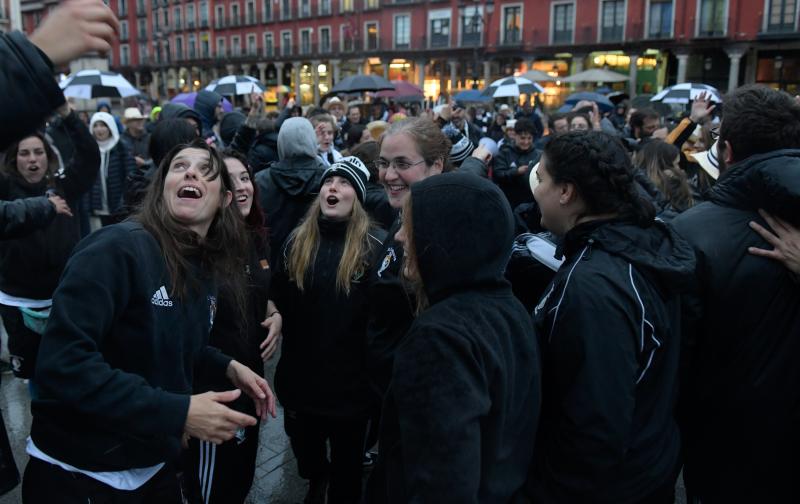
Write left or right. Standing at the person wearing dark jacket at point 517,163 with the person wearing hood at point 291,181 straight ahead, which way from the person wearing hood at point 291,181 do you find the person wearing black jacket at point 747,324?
left

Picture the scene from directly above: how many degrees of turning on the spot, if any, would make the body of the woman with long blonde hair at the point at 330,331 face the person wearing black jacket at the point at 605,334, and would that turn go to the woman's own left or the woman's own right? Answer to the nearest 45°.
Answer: approximately 45° to the woman's own left

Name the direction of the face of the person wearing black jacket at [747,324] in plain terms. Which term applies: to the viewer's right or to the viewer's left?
to the viewer's left

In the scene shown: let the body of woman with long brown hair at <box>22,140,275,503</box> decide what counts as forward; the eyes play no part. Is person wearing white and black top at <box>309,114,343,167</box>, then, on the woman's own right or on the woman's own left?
on the woman's own left

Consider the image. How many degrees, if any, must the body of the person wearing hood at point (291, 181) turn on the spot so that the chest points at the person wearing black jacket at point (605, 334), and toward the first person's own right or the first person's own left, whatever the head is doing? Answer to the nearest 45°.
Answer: approximately 180°

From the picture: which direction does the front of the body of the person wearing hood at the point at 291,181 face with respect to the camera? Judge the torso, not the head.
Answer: away from the camera

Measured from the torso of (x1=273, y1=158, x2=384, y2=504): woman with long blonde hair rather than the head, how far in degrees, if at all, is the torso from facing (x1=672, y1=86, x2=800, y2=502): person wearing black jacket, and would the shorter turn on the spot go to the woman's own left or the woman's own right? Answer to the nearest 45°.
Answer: approximately 45° to the woman's own left

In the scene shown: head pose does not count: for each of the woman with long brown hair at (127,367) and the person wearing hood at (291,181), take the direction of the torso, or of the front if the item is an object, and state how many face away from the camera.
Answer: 1

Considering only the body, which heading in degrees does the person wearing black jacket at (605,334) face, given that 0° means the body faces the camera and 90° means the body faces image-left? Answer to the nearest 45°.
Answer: approximately 135°

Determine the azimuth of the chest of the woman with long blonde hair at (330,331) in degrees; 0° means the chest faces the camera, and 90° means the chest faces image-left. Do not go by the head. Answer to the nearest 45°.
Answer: approximately 0°

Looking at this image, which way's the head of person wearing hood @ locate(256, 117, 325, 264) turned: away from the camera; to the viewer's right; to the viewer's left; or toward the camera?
away from the camera

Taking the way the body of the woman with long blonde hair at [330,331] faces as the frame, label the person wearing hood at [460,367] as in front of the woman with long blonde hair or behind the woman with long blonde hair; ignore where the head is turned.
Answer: in front
